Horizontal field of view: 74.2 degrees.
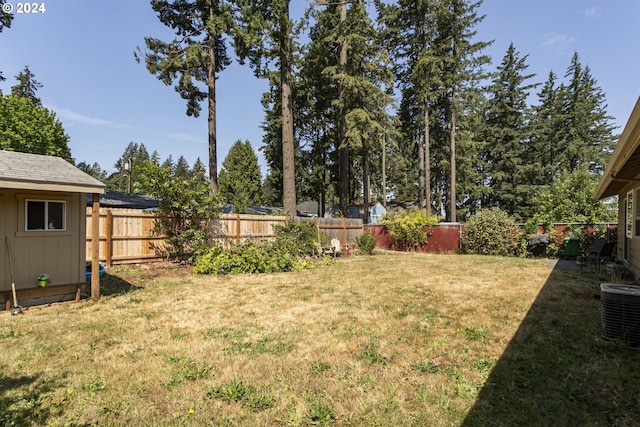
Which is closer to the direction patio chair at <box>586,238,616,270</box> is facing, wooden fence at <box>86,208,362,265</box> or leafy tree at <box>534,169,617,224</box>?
the wooden fence

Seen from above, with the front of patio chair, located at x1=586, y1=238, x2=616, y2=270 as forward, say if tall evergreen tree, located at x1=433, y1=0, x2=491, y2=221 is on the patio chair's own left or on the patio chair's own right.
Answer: on the patio chair's own right

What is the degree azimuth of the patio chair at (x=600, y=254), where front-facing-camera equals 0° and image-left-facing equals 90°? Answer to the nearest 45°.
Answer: approximately 45°

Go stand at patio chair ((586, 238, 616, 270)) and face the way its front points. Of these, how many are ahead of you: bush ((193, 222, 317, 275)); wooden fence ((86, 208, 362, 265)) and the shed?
3

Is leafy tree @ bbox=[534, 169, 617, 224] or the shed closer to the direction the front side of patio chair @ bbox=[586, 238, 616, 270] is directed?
the shed

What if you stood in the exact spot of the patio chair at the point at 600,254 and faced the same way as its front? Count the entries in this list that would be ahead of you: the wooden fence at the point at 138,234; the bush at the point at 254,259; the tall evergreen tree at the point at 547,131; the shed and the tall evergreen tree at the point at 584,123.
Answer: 3

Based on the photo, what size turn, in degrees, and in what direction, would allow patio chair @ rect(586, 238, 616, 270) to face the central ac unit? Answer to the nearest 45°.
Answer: approximately 45° to its left

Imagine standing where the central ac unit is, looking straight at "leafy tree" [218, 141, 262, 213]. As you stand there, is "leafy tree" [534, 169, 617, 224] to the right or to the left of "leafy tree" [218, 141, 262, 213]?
right

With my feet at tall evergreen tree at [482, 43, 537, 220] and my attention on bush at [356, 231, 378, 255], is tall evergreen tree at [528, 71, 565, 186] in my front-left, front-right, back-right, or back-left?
back-left

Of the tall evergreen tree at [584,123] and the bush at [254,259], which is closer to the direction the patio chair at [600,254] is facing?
the bush

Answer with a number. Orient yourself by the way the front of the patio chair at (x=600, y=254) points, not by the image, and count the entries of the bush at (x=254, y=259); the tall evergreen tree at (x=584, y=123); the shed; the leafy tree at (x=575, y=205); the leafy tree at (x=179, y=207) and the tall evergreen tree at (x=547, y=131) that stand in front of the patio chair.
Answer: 3

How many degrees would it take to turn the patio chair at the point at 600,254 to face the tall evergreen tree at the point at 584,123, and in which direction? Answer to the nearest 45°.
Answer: approximately 135° to its right
